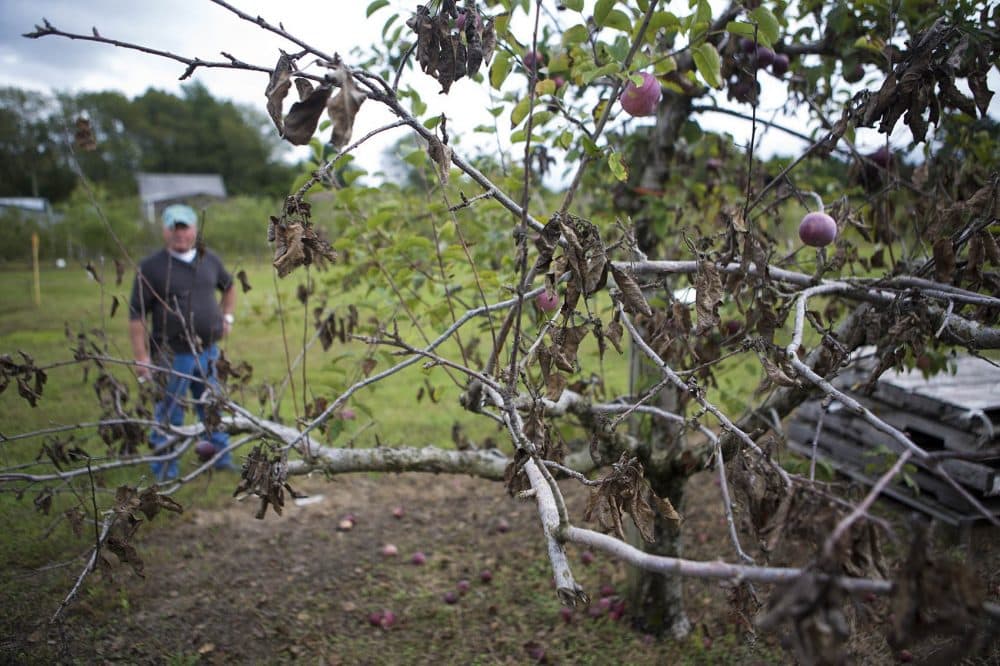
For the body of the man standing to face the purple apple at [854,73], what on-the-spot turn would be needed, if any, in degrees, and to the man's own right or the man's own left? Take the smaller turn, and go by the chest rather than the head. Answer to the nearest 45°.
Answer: approximately 45° to the man's own left

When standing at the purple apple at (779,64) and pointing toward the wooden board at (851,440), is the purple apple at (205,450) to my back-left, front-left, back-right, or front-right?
back-left

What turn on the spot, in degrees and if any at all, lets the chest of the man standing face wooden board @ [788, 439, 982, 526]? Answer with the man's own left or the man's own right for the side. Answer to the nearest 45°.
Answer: approximately 45° to the man's own left

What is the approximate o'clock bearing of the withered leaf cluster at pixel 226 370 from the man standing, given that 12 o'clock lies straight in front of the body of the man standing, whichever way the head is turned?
The withered leaf cluster is roughly at 12 o'clock from the man standing.

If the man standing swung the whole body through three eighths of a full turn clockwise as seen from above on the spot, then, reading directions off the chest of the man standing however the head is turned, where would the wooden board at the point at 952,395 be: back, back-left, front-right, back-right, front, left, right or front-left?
back

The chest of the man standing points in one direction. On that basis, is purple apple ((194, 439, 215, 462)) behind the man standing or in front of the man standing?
in front

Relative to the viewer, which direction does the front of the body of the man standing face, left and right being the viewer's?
facing the viewer

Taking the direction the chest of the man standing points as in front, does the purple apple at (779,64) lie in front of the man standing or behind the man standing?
in front

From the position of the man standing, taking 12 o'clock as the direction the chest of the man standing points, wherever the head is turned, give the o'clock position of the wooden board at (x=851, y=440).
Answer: The wooden board is roughly at 10 o'clock from the man standing.

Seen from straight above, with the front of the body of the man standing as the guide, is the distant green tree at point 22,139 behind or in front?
behind

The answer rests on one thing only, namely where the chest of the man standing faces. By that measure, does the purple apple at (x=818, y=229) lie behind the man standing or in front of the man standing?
in front

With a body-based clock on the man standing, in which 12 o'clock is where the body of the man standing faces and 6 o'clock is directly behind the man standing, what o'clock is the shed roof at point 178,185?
The shed roof is roughly at 6 o'clock from the man standing.

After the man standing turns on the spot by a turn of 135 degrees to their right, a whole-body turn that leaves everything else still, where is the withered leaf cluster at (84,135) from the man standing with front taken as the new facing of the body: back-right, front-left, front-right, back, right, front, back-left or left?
back-left
